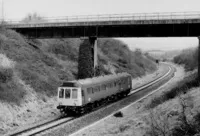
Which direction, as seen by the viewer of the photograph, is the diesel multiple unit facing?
facing the viewer and to the left of the viewer

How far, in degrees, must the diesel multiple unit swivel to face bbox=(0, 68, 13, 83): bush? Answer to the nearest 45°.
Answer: approximately 45° to its right
